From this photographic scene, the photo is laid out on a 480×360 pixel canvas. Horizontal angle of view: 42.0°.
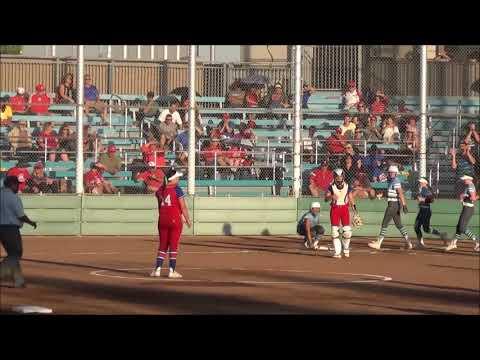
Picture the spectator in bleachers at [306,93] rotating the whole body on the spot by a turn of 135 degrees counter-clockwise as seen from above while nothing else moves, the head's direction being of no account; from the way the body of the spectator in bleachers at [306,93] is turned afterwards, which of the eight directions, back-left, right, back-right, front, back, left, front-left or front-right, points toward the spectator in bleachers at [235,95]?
back-left

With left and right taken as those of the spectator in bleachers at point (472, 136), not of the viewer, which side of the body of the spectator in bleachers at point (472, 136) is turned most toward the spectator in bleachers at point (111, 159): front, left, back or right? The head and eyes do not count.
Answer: right

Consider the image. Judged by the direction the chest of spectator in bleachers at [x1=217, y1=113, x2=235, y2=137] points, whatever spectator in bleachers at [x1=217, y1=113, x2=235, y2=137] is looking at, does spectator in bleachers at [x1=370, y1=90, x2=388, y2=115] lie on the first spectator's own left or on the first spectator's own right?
on the first spectator's own left

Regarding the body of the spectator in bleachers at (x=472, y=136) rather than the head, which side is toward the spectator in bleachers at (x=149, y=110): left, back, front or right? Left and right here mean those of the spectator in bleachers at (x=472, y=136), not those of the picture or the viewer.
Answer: right

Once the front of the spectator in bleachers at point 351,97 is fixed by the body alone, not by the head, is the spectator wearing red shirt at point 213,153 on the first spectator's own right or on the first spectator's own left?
on the first spectator's own right

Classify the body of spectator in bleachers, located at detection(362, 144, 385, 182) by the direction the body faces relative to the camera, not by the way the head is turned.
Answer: toward the camera

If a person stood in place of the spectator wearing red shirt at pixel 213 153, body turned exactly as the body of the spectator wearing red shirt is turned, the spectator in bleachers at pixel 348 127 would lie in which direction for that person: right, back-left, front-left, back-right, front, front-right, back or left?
left

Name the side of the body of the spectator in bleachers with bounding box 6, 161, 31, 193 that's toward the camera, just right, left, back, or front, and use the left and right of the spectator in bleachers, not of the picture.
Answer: front

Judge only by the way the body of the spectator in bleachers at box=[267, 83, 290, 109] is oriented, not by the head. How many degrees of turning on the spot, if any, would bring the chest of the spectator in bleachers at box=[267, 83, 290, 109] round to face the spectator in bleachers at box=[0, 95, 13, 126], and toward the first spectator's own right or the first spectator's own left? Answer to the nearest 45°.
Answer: approximately 90° to the first spectator's own right

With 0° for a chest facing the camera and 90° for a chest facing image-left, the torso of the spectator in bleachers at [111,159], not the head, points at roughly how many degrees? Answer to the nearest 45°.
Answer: approximately 0°

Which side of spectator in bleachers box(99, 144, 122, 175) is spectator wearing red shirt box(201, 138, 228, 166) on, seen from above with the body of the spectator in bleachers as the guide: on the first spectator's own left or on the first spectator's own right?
on the first spectator's own left

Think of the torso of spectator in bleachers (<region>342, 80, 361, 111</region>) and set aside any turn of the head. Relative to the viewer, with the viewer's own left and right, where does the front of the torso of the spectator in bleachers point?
facing the viewer

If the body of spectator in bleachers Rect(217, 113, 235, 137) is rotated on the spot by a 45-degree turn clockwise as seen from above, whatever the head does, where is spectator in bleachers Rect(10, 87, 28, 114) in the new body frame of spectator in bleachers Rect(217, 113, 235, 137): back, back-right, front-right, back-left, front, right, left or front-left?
front-right
